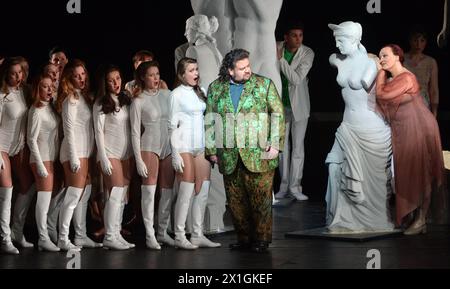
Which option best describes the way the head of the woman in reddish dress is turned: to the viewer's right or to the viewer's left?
to the viewer's left

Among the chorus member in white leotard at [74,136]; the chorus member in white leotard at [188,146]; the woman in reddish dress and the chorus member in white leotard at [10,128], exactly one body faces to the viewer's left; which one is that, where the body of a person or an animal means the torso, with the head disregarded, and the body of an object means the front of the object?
the woman in reddish dress

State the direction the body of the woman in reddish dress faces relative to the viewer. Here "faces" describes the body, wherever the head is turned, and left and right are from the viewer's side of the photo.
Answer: facing to the left of the viewer

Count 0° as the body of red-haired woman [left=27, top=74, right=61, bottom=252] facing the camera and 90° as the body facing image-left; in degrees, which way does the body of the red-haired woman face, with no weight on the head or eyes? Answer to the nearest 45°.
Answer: approximately 315°

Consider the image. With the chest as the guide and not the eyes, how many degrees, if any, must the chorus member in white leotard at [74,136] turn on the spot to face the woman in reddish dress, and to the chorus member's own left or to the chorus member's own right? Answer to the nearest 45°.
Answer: approximately 45° to the chorus member's own left

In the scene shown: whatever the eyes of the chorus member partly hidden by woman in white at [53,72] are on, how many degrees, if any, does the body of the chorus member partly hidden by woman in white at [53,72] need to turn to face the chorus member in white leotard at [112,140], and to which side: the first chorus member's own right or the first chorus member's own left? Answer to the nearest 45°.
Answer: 0° — they already face them
